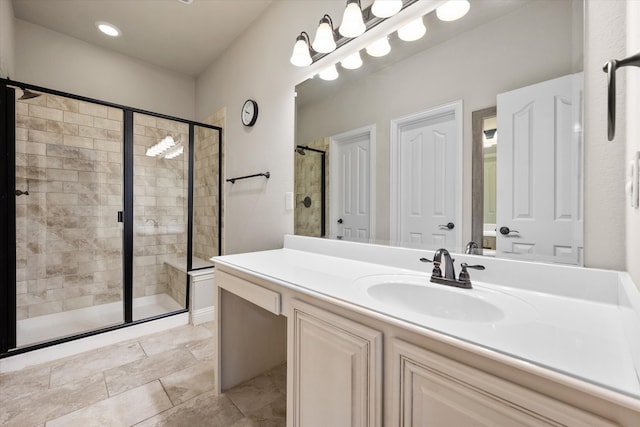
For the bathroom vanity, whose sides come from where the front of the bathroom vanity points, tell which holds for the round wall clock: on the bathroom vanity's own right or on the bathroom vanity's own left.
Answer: on the bathroom vanity's own right

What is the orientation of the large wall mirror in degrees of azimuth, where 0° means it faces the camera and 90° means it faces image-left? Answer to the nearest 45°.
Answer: approximately 45°

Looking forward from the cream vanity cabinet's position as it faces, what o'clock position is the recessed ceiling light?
The recessed ceiling light is roughly at 2 o'clock from the cream vanity cabinet.

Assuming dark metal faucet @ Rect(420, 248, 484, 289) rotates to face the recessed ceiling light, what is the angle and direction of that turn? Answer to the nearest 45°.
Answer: approximately 45° to its right

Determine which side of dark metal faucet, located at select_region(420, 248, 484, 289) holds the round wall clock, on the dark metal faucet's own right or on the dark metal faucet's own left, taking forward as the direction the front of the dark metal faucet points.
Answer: on the dark metal faucet's own right

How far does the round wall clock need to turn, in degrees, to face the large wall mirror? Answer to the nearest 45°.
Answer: approximately 90° to its left

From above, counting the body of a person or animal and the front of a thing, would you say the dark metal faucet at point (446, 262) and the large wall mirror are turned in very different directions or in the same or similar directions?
same or similar directions

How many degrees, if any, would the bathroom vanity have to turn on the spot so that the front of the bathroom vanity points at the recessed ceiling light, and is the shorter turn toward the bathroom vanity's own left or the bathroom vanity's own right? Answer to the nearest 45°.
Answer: approximately 45° to the bathroom vanity's own right

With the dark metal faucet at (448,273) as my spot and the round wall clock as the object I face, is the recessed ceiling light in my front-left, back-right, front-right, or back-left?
front-left
